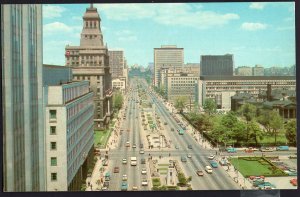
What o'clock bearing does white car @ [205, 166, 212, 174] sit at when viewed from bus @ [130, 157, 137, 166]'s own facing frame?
The white car is roughly at 9 o'clock from the bus.

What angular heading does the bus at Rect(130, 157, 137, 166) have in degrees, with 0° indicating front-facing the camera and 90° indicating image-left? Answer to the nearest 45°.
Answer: approximately 0°

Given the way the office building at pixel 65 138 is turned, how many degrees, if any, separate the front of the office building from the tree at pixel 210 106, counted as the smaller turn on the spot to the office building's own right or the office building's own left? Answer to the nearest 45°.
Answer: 0° — it already faces it

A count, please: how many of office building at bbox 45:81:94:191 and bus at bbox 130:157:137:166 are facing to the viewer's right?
1

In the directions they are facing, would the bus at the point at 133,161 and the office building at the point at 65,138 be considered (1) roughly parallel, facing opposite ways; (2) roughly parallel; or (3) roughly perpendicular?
roughly perpendicular

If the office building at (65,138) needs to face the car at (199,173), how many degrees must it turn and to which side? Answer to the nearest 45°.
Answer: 0° — it already faces it

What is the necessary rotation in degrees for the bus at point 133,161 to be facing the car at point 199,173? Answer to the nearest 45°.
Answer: approximately 90° to its left

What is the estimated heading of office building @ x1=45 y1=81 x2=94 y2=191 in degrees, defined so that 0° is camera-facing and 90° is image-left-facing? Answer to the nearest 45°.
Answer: approximately 270°
